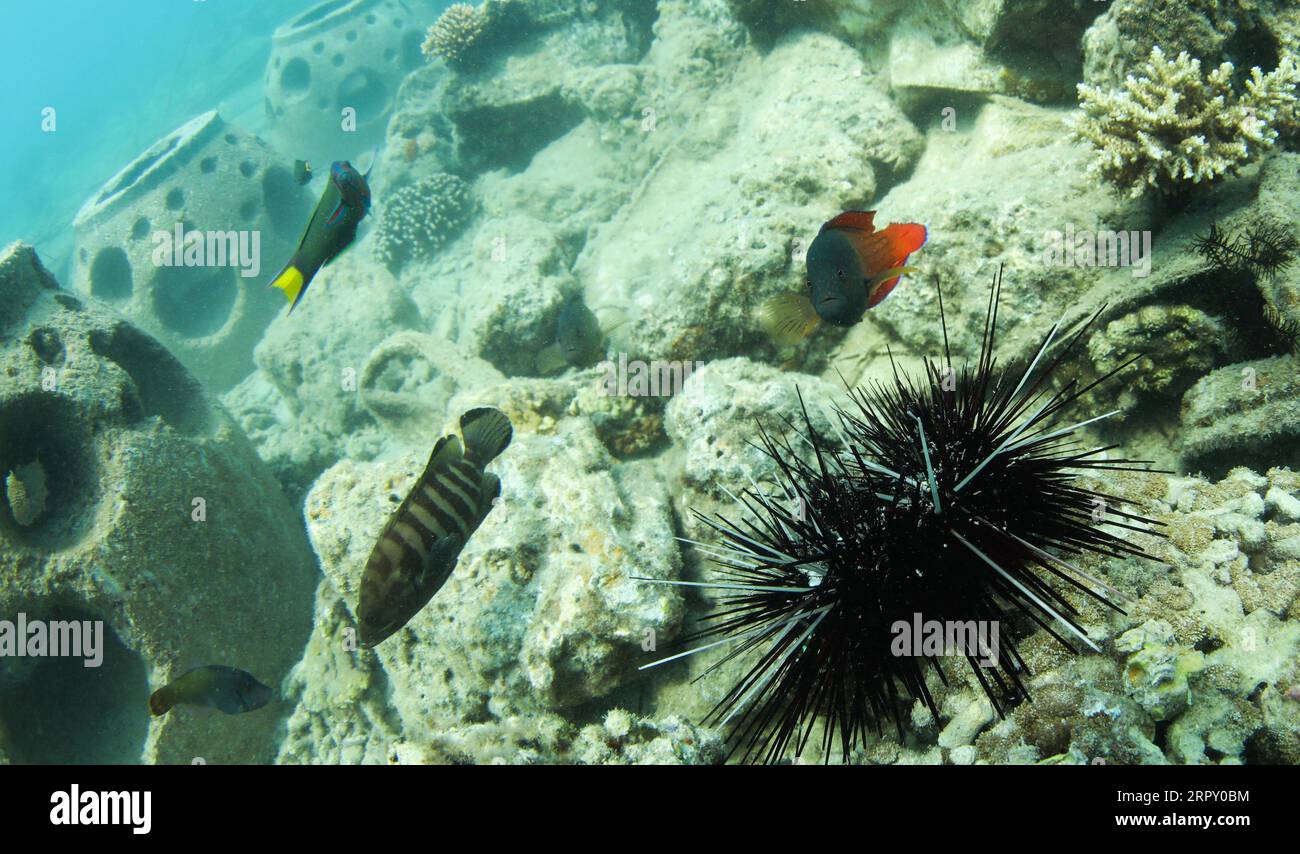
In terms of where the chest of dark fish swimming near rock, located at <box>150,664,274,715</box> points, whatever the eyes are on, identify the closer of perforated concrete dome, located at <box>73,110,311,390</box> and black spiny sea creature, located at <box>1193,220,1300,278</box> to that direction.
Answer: the black spiny sea creature

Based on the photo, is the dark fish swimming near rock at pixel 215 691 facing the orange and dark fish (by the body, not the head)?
no

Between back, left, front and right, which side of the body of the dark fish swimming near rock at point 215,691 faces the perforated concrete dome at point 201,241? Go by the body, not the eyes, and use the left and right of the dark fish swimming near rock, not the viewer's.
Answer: left

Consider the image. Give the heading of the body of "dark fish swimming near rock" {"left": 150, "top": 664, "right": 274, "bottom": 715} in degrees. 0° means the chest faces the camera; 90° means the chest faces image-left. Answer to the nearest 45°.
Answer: approximately 270°

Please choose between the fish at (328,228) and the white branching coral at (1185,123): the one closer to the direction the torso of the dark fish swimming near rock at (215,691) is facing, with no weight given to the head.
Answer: the white branching coral

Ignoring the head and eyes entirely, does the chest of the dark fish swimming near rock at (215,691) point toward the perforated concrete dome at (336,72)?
no

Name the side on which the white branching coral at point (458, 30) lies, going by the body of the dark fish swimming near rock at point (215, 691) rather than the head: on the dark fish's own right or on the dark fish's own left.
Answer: on the dark fish's own left

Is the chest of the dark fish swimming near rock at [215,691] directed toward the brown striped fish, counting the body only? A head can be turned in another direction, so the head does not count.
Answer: no
